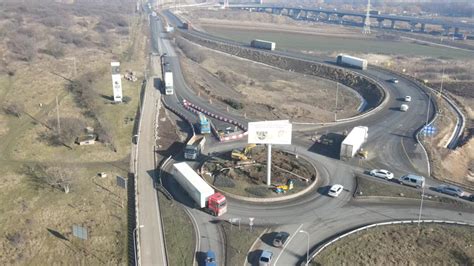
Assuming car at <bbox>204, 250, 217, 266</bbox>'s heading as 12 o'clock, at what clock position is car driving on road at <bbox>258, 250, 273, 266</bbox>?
The car driving on road is roughly at 9 o'clock from the car at <bbox>204, 250, 217, 266</bbox>.

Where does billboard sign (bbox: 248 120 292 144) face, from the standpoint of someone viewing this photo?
facing the viewer

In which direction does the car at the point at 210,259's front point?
toward the camera

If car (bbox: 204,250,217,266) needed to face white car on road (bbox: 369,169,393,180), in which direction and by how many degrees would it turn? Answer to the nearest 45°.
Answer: approximately 135° to its left

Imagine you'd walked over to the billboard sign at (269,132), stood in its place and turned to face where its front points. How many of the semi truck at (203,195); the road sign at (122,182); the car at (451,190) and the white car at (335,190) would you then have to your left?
2

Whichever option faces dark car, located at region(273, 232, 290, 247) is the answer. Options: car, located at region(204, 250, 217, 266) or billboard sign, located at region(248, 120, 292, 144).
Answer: the billboard sign

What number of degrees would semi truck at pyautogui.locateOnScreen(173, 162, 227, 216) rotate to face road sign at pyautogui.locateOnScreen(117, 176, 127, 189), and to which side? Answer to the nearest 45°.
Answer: approximately 180°

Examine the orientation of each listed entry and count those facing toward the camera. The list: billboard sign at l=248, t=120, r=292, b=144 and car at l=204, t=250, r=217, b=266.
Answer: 2

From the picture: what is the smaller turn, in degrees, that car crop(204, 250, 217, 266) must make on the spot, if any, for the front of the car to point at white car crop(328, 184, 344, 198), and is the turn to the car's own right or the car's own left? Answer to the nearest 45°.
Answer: approximately 135° to the car's own left

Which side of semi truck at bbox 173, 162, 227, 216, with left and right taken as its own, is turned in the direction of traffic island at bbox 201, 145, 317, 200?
left

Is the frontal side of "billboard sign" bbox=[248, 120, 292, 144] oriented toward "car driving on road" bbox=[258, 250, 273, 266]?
yes

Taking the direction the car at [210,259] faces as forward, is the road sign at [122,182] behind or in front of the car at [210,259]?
behind

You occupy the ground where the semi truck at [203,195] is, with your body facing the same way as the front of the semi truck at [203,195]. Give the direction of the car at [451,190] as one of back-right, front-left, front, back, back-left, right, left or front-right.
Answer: front-left

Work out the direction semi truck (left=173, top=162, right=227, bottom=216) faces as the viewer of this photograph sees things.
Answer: facing the viewer and to the right of the viewer

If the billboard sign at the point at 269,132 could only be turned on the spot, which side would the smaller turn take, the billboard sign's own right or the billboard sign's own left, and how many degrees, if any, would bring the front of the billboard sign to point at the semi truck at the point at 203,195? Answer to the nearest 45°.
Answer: approximately 45° to the billboard sign's own right

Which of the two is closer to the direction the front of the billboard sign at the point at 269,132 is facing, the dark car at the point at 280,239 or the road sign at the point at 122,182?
the dark car
